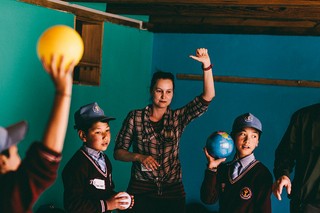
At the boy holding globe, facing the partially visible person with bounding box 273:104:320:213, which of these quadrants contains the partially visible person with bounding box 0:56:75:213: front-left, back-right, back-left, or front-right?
back-right

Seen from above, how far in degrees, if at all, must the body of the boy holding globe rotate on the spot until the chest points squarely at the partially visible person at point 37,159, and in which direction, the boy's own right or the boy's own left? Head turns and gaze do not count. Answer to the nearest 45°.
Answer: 0° — they already face them

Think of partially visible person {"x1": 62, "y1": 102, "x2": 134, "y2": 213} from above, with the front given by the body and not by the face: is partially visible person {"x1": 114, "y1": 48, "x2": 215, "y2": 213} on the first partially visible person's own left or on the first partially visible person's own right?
on the first partially visible person's own left

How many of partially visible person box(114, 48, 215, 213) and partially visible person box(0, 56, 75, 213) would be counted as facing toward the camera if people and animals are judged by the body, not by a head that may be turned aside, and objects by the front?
1

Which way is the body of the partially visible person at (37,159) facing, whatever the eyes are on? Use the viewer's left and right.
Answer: facing away from the viewer and to the right of the viewer
